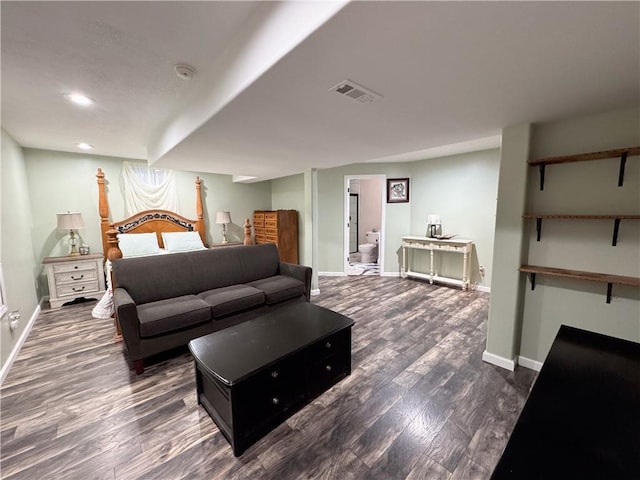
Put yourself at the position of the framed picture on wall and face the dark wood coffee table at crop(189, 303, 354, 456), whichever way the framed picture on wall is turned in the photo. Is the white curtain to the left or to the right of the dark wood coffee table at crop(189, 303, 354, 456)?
right

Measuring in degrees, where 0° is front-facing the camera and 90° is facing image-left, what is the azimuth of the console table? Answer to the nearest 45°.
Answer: approximately 45°

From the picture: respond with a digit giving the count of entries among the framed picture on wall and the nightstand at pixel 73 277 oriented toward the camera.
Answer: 2

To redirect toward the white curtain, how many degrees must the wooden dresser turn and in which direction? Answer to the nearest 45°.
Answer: approximately 45° to its right

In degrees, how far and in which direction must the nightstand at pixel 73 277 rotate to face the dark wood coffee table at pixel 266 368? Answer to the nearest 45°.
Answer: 0° — it already faces it

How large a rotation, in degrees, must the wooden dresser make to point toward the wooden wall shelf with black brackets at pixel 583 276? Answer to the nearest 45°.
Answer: approximately 90° to its left

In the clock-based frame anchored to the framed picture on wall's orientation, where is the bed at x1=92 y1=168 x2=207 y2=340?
The bed is roughly at 2 o'clock from the framed picture on wall.

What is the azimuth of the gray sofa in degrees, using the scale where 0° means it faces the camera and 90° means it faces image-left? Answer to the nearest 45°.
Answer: approximately 315°
